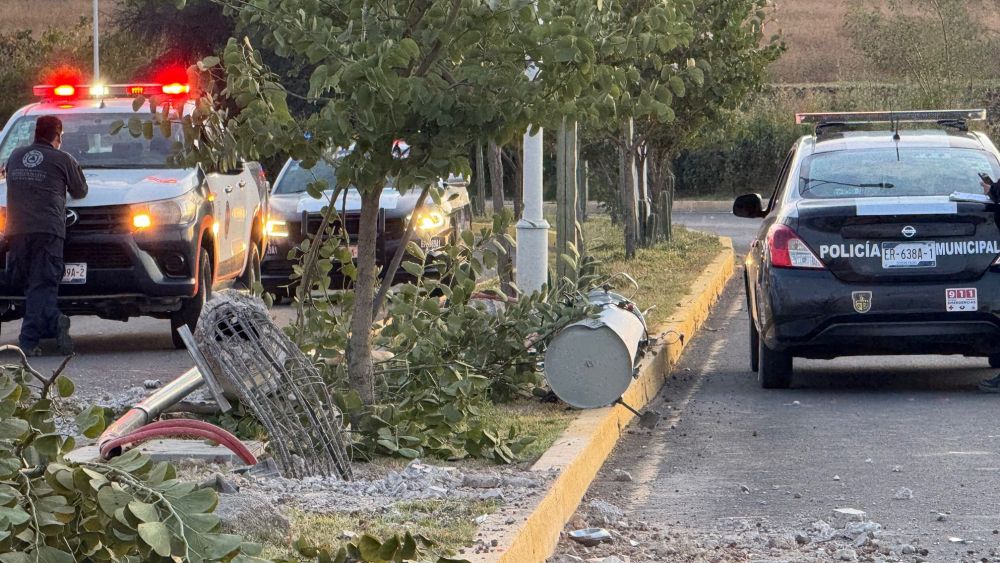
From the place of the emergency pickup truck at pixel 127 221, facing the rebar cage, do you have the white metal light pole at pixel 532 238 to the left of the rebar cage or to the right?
left

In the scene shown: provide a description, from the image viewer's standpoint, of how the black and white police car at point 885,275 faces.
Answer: facing away from the viewer

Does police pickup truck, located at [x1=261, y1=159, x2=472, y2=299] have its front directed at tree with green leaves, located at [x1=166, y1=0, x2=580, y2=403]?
yes

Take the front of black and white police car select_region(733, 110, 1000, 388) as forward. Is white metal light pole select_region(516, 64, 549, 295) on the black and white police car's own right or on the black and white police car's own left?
on the black and white police car's own left

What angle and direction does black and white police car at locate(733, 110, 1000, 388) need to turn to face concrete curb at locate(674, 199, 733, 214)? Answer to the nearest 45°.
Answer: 0° — it already faces it

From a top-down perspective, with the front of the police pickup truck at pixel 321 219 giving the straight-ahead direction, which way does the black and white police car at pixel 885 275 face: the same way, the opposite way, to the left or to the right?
the opposite way

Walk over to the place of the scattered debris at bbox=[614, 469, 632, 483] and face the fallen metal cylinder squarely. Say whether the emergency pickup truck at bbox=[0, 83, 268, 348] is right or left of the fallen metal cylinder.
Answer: left

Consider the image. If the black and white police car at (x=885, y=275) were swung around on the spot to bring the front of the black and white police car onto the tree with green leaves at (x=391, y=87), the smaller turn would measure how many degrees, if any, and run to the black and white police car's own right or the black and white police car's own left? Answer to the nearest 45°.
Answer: approximately 135° to the black and white police car's own left

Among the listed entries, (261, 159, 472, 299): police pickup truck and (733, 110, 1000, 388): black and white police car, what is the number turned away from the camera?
1

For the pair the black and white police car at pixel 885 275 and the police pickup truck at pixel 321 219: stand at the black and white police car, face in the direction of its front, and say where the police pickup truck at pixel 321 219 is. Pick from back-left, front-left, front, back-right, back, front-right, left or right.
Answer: front-left

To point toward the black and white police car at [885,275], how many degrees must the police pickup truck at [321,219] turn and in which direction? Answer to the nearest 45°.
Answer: approximately 45° to its left

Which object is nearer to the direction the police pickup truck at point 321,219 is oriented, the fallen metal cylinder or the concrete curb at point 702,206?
the fallen metal cylinder

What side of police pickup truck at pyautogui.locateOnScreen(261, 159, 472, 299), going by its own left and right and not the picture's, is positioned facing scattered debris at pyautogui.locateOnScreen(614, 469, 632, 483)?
front
